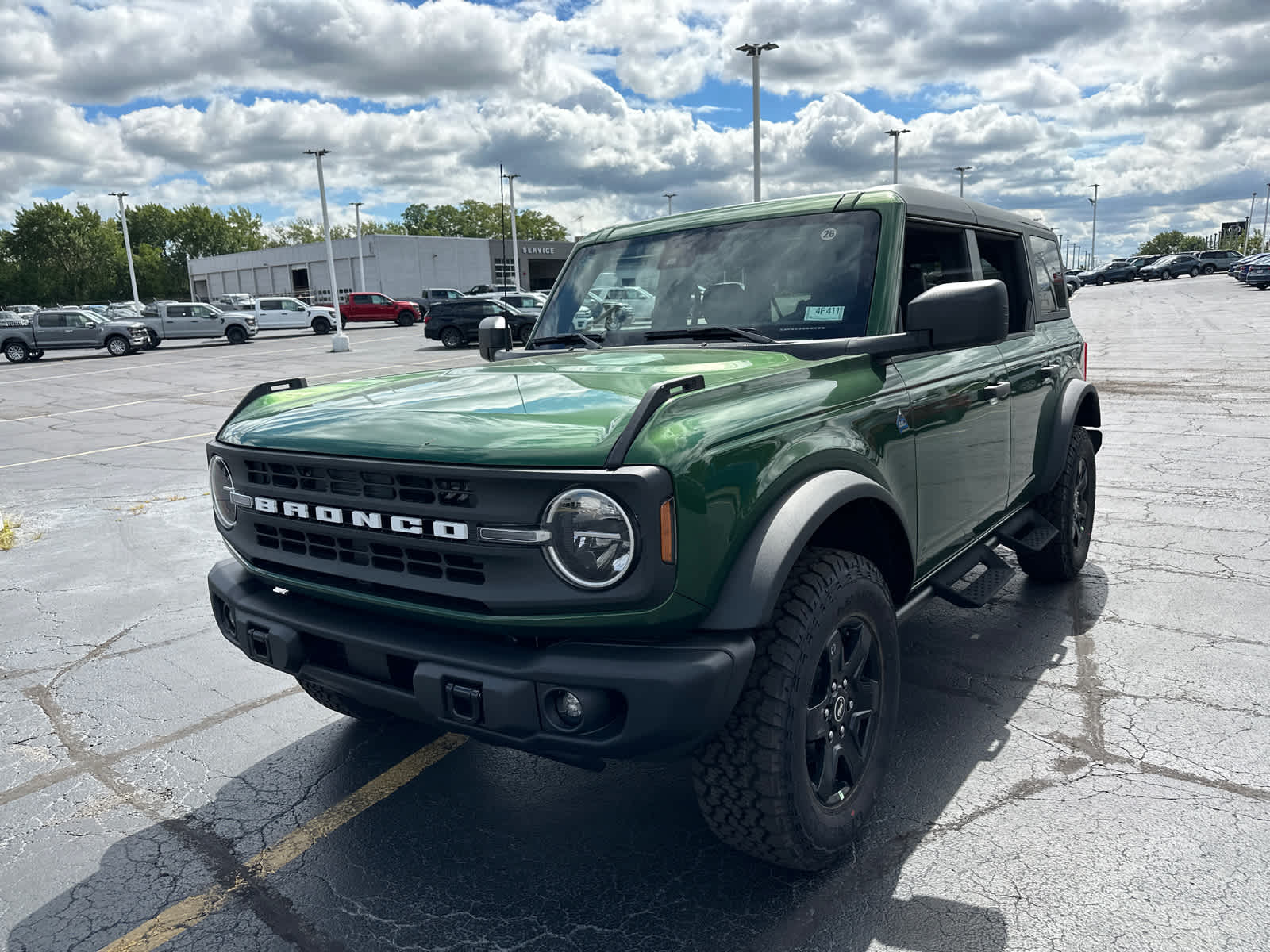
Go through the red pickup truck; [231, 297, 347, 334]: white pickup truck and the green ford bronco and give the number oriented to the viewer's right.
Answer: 2

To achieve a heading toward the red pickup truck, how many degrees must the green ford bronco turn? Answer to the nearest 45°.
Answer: approximately 135° to its right

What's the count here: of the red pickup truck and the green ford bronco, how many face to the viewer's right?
1

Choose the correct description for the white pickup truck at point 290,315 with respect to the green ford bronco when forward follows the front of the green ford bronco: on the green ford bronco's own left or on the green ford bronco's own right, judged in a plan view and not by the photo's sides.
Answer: on the green ford bronco's own right

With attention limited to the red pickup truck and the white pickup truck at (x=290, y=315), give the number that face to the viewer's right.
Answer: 2

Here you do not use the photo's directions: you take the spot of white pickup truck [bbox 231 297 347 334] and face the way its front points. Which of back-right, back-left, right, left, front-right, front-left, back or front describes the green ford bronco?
right

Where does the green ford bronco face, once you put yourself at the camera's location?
facing the viewer and to the left of the viewer

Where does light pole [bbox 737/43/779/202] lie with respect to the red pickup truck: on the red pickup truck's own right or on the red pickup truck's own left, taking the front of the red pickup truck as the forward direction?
on the red pickup truck's own right

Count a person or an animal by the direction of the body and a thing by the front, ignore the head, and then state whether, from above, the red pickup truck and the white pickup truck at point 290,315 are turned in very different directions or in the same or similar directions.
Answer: same or similar directions

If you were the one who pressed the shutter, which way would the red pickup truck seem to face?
facing to the right of the viewer

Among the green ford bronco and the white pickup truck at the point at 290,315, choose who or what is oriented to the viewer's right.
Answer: the white pickup truck

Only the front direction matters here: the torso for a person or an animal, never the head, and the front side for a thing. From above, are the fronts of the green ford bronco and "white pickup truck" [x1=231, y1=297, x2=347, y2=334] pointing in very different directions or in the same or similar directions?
very different directions

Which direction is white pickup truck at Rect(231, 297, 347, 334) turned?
to the viewer's right
